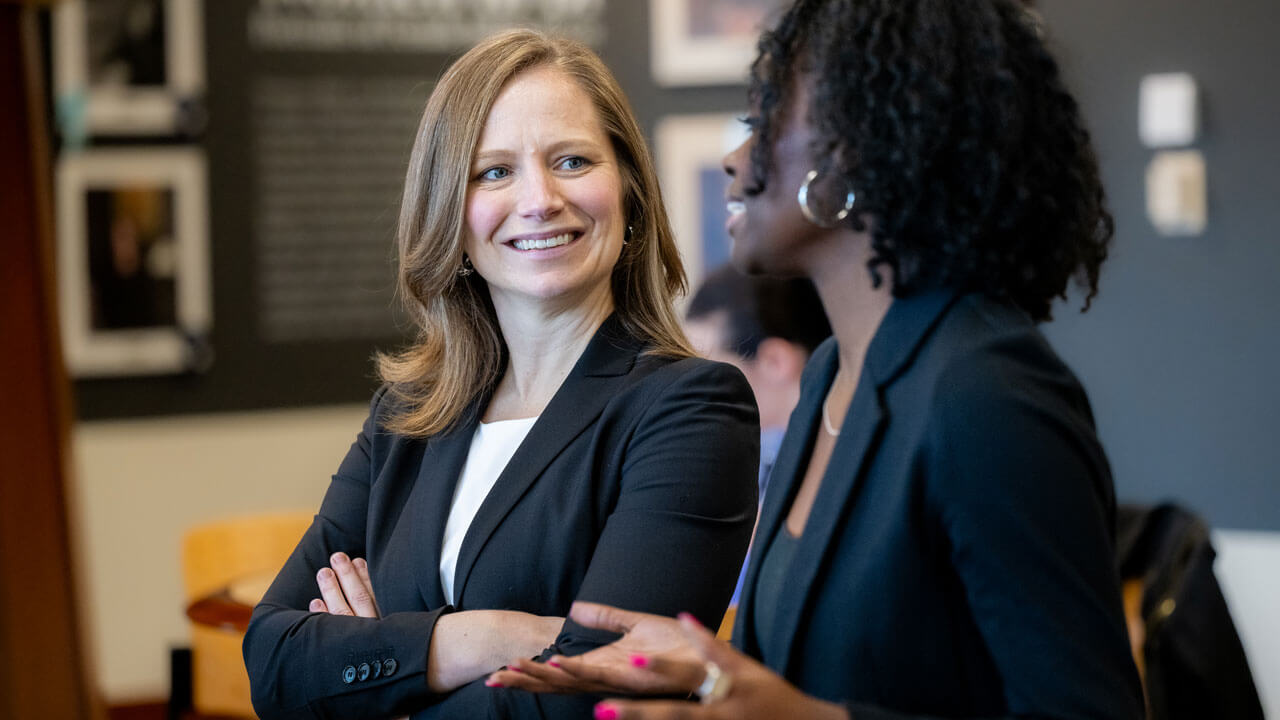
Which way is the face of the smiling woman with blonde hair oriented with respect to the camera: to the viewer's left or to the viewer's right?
to the viewer's right

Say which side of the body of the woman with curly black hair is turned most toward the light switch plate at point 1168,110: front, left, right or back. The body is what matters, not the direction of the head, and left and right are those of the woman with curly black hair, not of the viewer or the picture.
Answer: right

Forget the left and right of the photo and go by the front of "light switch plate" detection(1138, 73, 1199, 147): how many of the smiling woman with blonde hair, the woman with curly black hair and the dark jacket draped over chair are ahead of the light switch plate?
3

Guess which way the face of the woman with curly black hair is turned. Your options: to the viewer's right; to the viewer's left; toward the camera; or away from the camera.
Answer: to the viewer's left

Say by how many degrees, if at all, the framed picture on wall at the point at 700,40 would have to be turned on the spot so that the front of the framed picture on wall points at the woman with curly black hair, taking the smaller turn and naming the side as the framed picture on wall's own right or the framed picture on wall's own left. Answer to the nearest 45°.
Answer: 0° — it already faces them

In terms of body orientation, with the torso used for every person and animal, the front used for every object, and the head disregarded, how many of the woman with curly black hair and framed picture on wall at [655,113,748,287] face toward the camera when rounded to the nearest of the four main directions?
1

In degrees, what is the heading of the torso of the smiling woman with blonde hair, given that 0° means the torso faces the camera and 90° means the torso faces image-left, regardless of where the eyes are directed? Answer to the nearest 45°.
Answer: approximately 45°

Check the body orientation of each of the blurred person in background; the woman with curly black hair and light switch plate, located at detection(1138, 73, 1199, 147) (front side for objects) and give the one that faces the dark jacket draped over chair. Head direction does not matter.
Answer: the light switch plate

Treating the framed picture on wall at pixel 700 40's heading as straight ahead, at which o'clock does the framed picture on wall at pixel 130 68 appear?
the framed picture on wall at pixel 130 68 is roughly at 2 o'clock from the framed picture on wall at pixel 700 40.

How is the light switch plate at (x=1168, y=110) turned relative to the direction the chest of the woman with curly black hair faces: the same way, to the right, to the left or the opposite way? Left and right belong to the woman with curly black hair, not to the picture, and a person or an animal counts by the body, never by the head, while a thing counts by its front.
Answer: to the left
